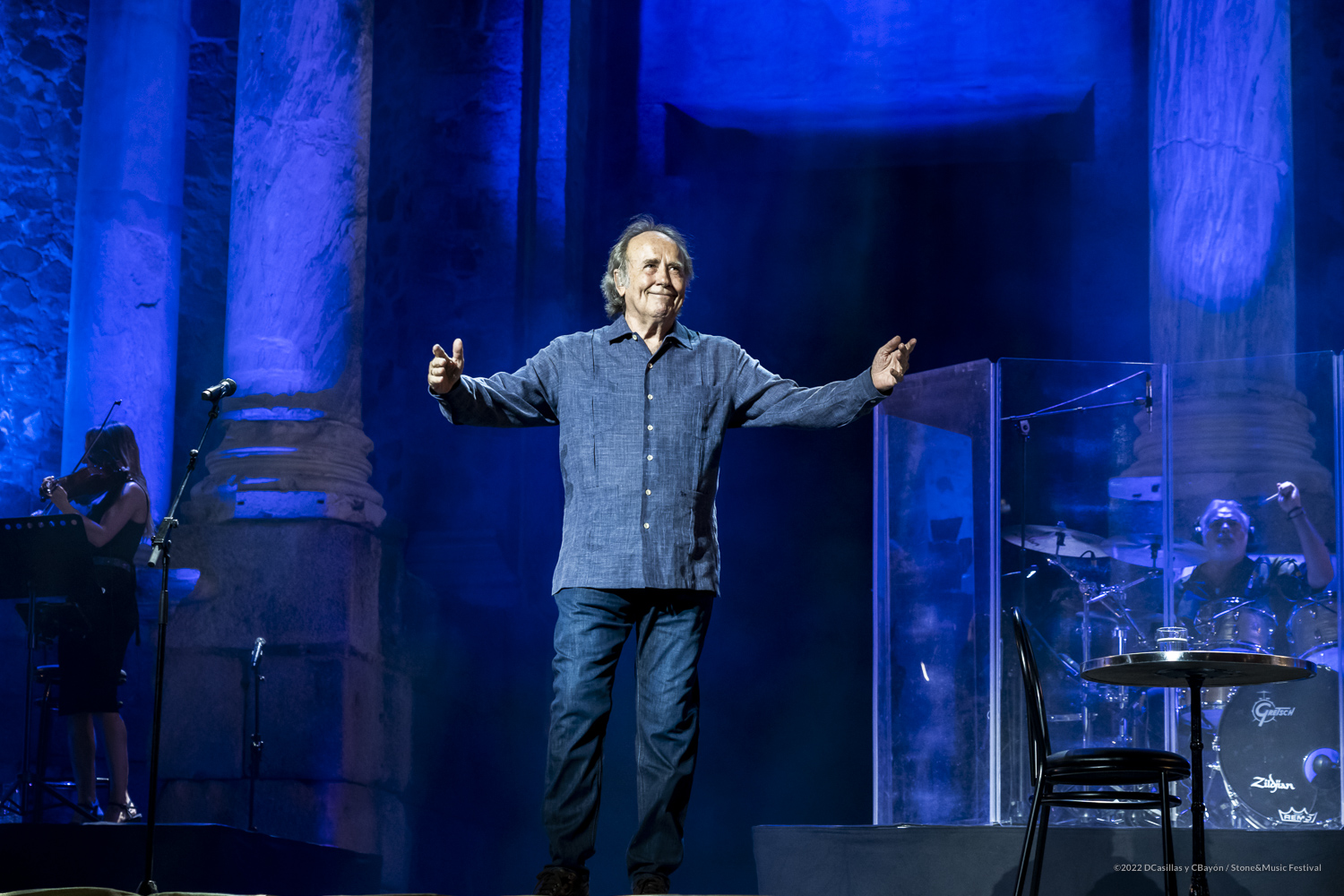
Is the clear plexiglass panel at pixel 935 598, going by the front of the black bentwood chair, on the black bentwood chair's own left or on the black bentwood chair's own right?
on the black bentwood chair's own left

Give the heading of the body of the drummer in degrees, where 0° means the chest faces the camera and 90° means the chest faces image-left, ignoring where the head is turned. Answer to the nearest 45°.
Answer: approximately 0°

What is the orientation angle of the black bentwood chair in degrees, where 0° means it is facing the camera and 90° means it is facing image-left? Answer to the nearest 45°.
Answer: approximately 270°

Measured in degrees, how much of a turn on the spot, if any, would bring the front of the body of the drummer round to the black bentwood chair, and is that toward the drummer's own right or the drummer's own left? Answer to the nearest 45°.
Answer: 0° — they already face it

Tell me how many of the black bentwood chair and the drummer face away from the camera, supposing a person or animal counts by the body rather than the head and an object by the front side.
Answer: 0

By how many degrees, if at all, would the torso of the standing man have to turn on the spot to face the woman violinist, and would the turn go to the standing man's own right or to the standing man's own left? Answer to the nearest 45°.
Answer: approximately 135° to the standing man's own right

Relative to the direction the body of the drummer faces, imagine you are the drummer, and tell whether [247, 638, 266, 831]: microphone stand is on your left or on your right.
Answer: on your right

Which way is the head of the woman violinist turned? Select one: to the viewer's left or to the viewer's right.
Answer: to the viewer's left
